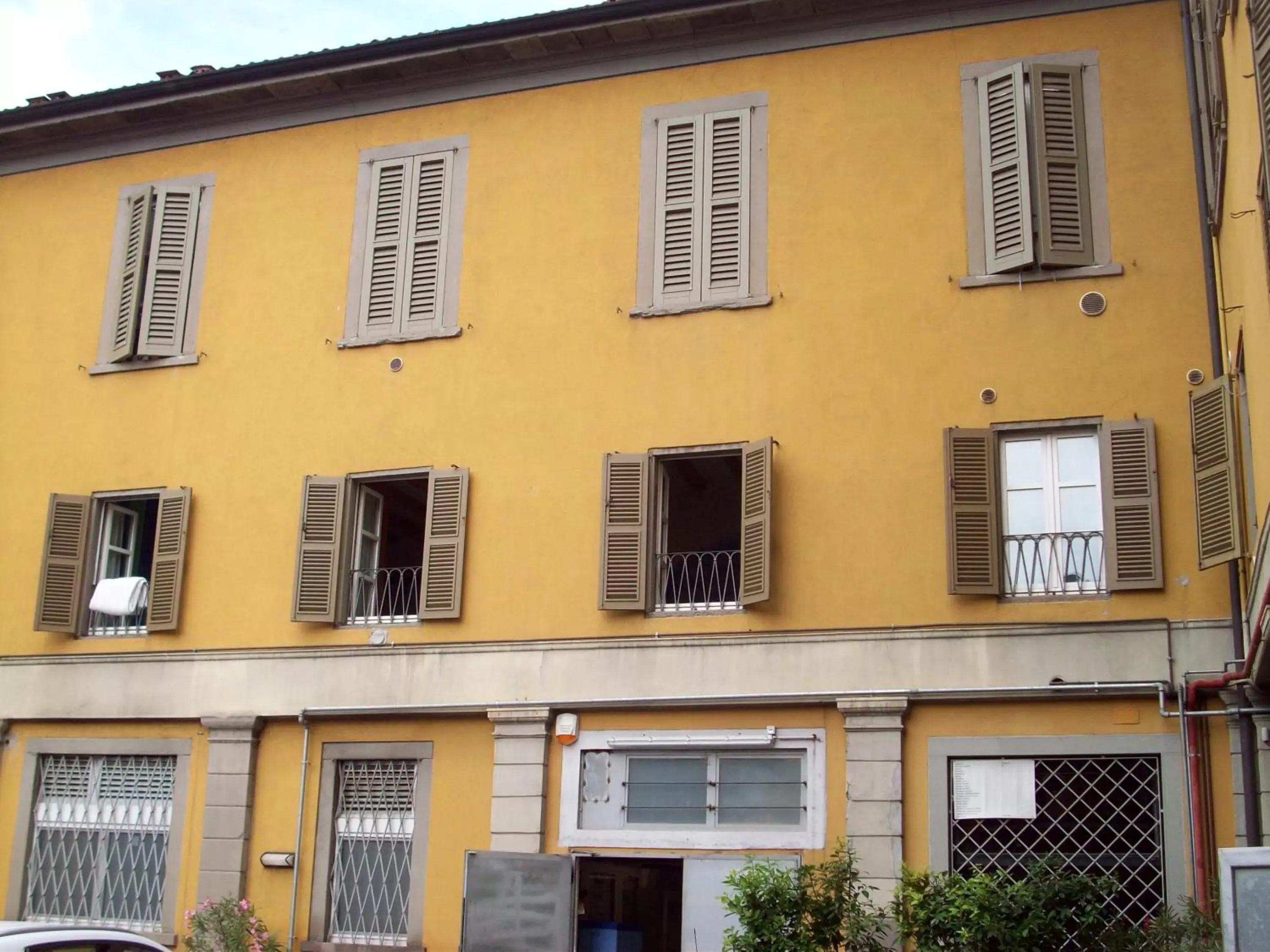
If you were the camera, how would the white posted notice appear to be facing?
facing the viewer

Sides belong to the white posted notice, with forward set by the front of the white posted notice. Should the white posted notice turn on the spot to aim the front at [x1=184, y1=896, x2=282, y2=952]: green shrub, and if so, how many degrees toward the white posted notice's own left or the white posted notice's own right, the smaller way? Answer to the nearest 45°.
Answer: approximately 90° to the white posted notice's own right

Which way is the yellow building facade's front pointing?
toward the camera

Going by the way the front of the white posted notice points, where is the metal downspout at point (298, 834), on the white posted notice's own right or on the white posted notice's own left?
on the white posted notice's own right

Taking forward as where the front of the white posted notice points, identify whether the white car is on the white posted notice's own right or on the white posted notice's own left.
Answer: on the white posted notice's own right

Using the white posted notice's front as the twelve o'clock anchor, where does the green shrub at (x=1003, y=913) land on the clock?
The green shrub is roughly at 12 o'clock from the white posted notice.

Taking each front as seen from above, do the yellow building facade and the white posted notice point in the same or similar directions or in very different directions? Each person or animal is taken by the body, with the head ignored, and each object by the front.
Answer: same or similar directions

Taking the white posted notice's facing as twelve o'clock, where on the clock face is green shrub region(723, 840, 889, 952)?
The green shrub is roughly at 2 o'clock from the white posted notice.
